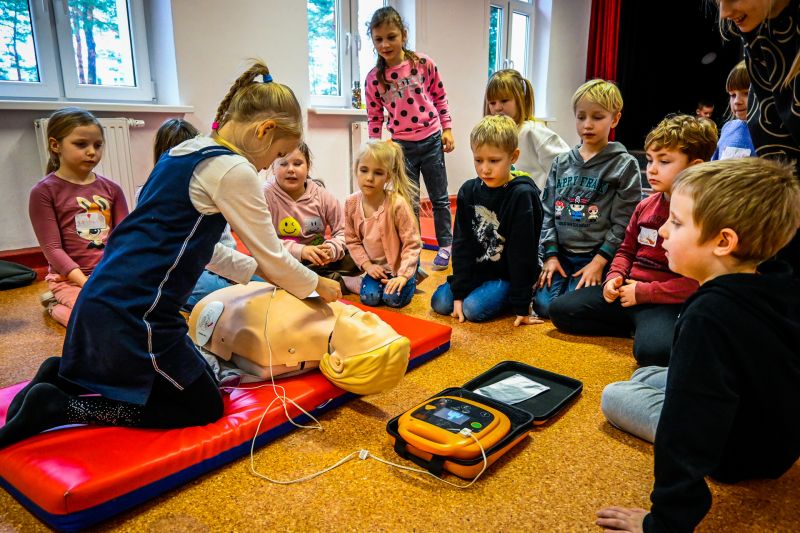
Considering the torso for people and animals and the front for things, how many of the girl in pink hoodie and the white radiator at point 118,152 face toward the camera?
2

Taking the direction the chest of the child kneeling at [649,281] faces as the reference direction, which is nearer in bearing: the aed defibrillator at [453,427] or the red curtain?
the aed defibrillator

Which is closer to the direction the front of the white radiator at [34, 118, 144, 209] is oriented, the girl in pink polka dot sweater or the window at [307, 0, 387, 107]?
the girl in pink polka dot sweater
